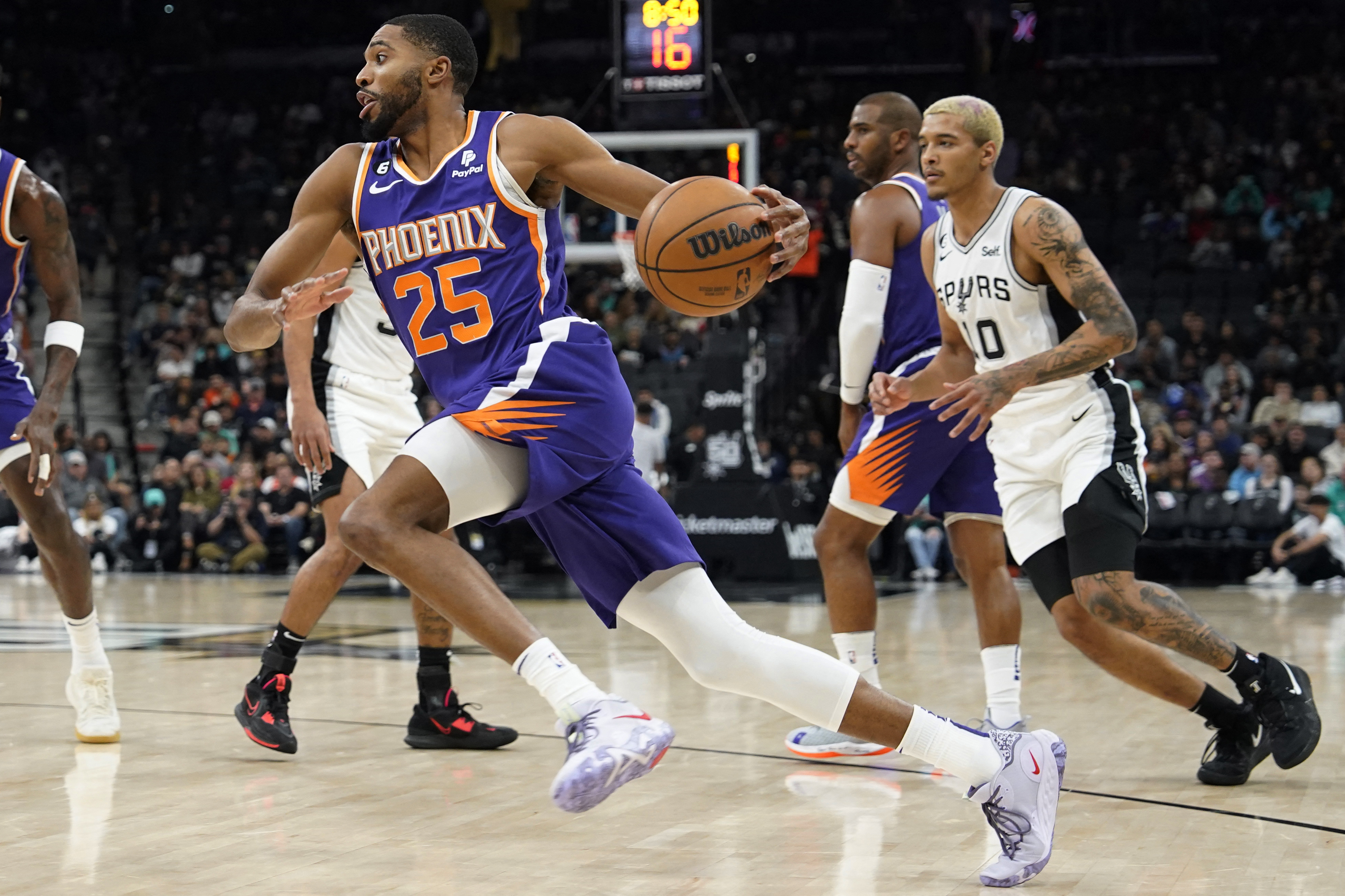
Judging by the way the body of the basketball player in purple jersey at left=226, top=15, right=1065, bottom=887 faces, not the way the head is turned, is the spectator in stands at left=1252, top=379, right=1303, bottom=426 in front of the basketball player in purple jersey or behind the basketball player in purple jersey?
behind

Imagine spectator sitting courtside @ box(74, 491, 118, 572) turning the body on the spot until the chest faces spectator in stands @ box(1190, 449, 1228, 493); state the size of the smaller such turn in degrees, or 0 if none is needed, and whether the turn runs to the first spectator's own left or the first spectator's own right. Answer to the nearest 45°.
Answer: approximately 45° to the first spectator's own left

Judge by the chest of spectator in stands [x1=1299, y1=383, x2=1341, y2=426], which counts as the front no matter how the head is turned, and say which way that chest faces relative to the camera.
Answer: toward the camera

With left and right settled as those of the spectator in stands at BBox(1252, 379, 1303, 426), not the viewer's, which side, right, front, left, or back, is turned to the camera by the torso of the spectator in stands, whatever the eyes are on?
front

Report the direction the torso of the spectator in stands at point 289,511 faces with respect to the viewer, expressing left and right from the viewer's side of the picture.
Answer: facing the viewer

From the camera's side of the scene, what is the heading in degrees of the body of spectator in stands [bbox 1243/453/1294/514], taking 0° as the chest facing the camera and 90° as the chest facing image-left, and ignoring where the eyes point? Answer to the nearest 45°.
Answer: approximately 0°

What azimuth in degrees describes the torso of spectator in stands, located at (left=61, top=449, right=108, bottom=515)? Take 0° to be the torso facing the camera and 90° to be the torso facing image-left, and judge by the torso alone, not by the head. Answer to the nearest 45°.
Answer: approximately 0°

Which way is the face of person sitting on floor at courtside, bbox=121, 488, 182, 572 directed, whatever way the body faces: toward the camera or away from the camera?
toward the camera

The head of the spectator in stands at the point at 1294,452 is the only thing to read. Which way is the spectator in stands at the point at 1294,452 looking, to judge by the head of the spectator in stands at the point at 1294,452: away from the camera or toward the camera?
toward the camera

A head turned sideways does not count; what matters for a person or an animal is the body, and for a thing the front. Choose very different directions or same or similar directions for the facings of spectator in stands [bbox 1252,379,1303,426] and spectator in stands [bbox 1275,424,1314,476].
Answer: same or similar directions

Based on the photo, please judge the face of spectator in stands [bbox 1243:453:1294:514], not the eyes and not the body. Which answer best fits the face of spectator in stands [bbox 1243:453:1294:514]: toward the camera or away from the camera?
toward the camera

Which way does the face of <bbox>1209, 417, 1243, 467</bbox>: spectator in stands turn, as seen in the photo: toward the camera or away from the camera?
toward the camera

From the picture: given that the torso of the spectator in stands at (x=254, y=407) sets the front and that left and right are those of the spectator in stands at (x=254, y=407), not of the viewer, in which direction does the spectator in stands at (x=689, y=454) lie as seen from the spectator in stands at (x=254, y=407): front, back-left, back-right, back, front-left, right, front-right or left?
front-left

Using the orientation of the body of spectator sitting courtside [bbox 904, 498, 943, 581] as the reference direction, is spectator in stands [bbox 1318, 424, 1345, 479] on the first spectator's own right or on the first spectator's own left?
on the first spectator's own left

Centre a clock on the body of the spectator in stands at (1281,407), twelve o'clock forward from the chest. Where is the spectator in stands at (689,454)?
the spectator in stands at (689,454) is roughly at 2 o'clock from the spectator in stands at (1281,407).
